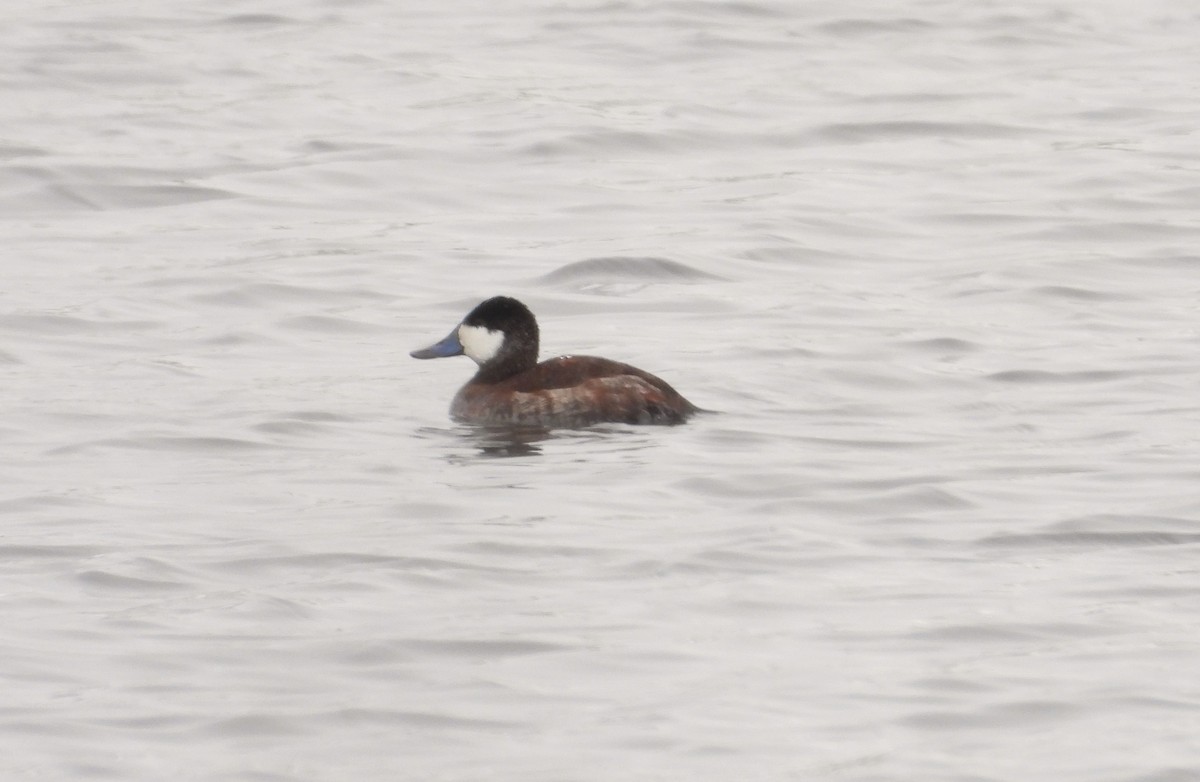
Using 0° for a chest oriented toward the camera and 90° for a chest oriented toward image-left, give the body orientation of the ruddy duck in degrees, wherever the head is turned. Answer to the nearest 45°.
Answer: approximately 90°
